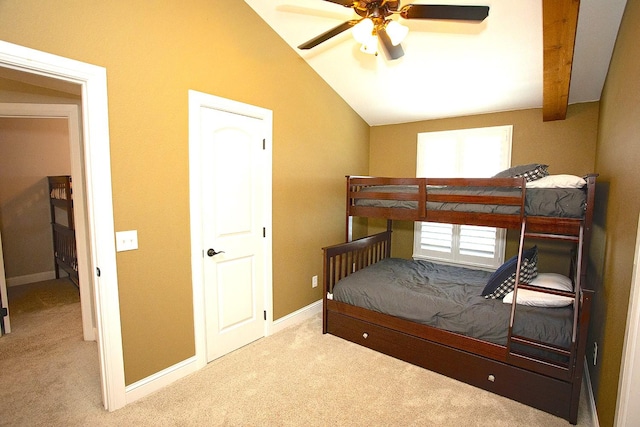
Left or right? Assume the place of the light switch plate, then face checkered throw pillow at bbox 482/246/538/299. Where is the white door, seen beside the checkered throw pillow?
left

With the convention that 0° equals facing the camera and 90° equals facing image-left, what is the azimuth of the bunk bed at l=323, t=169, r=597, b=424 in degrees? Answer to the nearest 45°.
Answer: approximately 45°

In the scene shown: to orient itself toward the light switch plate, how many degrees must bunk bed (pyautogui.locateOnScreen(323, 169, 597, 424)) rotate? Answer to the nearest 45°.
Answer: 0° — it already faces it
